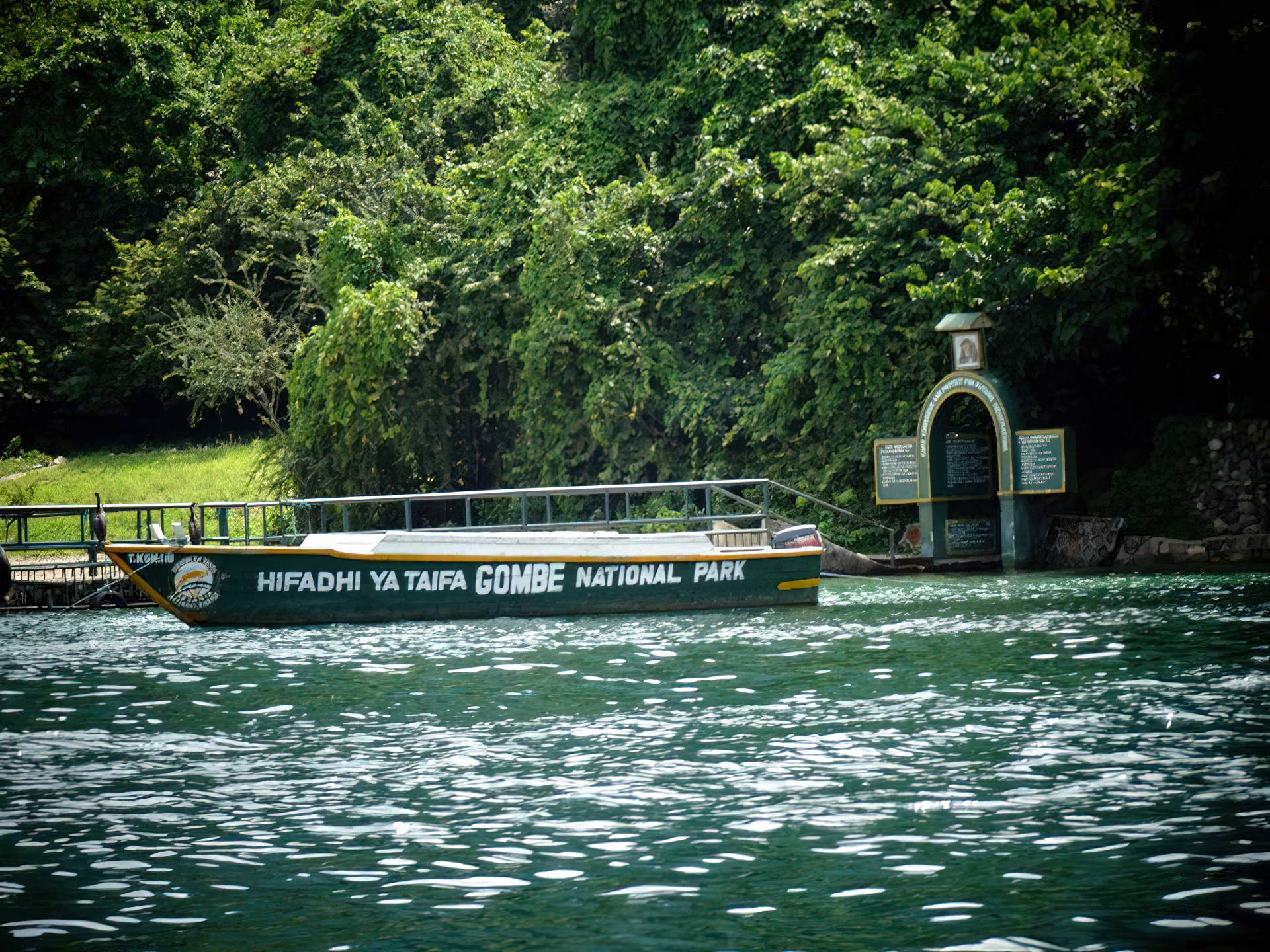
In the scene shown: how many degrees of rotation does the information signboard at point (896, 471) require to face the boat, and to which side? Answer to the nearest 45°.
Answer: approximately 45° to its right

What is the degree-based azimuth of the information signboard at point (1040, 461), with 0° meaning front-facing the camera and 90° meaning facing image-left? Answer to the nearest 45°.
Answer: approximately 0°

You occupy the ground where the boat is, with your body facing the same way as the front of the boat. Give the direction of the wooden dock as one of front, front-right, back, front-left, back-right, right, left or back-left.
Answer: front-right

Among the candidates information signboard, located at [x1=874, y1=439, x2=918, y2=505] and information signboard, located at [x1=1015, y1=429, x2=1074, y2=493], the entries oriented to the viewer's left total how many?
0

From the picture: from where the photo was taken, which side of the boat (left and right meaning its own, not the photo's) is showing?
left

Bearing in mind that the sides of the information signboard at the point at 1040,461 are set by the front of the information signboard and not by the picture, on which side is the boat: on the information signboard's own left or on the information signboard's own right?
on the information signboard's own right

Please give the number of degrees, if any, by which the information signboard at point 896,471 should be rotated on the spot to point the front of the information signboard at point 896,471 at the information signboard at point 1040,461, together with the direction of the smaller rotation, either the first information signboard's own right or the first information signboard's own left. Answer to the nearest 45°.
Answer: approximately 45° to the first information signboard's own left

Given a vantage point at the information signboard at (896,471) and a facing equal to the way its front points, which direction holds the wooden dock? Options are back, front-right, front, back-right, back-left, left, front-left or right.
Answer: right

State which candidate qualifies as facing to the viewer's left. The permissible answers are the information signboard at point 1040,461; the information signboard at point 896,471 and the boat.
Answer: the boat

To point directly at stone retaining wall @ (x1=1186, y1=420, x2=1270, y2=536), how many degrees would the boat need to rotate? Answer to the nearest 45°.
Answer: approximately 180°

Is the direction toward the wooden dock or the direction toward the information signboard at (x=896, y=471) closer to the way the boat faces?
the wooden dock

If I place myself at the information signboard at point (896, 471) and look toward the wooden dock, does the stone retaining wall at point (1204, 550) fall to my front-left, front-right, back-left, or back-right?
back-left

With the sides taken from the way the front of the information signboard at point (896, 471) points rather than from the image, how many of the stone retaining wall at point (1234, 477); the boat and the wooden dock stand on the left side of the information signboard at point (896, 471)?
1

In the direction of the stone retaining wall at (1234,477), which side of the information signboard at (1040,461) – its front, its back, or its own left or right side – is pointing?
left

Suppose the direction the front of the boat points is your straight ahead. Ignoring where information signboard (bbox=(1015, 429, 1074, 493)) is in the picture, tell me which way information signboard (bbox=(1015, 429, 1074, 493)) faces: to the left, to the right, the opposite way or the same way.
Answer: to the left
